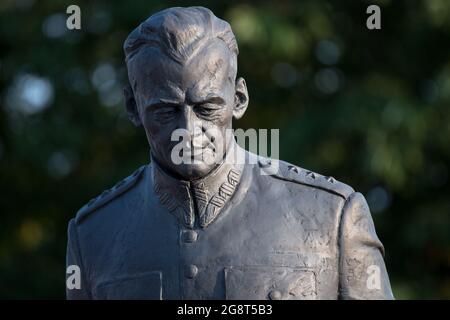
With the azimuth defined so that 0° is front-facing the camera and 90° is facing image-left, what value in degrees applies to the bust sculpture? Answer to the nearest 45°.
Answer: approximately 0°
